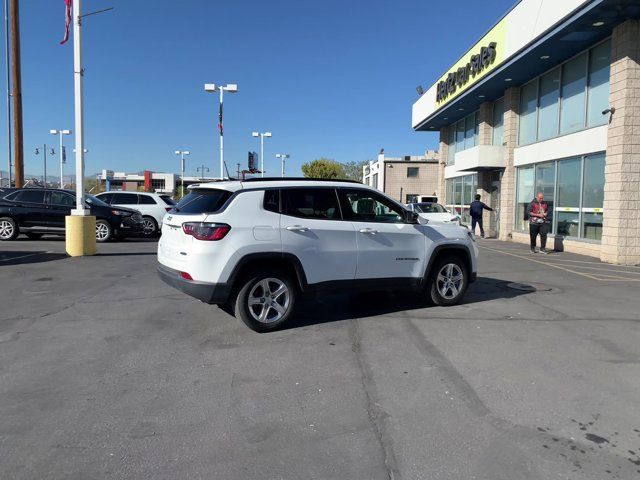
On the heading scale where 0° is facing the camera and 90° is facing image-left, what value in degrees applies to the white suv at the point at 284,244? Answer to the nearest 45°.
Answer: approximately 225°

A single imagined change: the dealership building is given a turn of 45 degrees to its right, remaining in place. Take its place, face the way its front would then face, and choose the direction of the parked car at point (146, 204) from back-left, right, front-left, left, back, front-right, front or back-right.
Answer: front

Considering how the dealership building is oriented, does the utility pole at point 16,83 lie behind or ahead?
ahead

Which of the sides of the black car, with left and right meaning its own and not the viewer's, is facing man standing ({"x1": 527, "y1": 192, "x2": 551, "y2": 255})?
front

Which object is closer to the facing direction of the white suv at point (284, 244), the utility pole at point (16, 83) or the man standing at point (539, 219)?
the man standing

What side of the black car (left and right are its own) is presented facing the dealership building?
front

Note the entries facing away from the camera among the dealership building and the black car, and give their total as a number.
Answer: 0

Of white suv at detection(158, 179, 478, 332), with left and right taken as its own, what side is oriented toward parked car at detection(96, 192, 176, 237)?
left

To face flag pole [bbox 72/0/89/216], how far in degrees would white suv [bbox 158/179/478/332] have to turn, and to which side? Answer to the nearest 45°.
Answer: approximately 90° to its left

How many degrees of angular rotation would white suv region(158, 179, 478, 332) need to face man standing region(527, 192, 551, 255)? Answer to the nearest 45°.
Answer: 0° — it already faces them

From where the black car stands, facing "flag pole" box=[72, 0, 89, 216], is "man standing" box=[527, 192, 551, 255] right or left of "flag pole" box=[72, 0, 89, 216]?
left

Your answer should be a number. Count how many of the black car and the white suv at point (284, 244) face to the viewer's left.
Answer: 0

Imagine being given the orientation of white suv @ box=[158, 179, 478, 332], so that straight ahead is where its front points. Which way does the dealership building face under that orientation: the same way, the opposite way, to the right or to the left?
the opposite way

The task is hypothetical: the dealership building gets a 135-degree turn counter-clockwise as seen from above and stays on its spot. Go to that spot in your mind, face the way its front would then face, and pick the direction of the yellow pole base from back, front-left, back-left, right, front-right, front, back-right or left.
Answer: back-right
